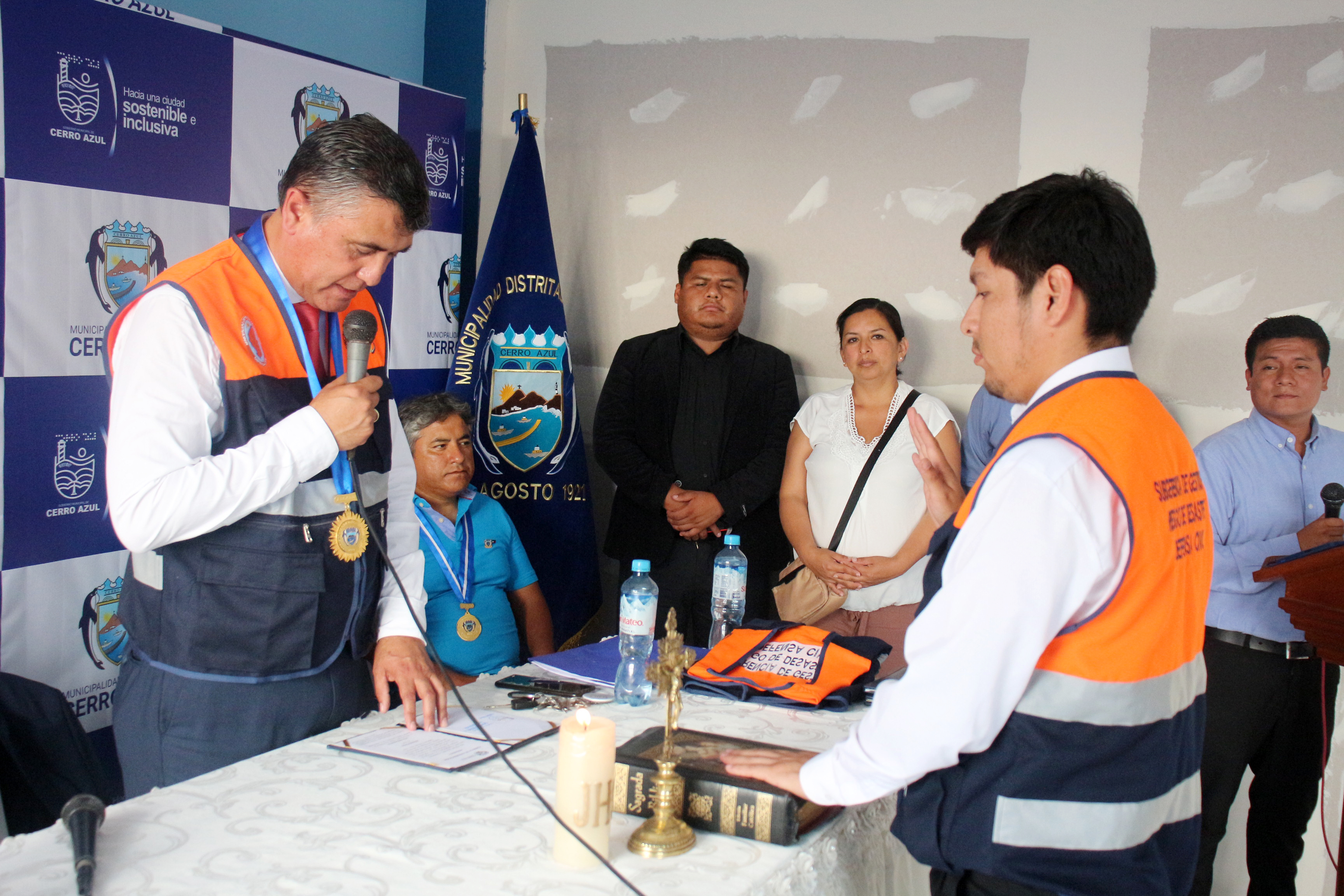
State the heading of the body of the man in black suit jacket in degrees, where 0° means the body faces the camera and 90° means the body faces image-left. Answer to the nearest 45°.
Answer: approximately 0°

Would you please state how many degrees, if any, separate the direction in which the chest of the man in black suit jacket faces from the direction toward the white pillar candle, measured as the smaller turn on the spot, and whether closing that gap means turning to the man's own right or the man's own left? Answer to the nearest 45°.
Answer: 0° — they already face it

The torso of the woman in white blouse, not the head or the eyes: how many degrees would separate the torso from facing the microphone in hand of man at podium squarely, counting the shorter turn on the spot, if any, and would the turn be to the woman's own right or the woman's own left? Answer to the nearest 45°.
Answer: approximately 90° to the woman's own left

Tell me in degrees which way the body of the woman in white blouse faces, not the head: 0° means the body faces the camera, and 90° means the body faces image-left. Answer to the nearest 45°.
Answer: approximately 0°

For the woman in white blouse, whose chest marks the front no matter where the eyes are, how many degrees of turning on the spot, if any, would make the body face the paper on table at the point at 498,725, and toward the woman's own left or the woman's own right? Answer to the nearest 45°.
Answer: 0° — they already face it

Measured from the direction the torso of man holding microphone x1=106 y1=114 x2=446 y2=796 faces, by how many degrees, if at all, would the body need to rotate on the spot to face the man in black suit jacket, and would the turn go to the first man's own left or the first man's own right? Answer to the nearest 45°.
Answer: approximately 90° to the first man's own left

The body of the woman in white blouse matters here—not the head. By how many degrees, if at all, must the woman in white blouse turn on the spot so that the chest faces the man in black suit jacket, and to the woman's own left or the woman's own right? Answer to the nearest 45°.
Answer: approximately 135° to the woman's own right

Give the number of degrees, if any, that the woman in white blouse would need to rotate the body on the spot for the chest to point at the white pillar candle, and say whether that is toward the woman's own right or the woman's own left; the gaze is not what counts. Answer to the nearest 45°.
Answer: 0° — they already face it

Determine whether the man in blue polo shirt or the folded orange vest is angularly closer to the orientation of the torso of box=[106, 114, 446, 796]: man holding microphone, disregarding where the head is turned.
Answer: the folded orange vest

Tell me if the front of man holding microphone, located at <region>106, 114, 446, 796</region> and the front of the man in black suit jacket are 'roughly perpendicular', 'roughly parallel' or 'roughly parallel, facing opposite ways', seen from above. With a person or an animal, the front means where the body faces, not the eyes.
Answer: roughly perpendicular

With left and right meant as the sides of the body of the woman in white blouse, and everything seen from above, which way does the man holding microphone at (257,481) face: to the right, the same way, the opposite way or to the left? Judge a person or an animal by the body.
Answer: to the left

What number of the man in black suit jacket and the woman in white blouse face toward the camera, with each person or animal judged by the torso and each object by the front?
2

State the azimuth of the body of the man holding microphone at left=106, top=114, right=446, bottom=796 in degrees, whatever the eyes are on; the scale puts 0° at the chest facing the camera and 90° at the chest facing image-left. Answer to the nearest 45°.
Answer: approximately 315°
